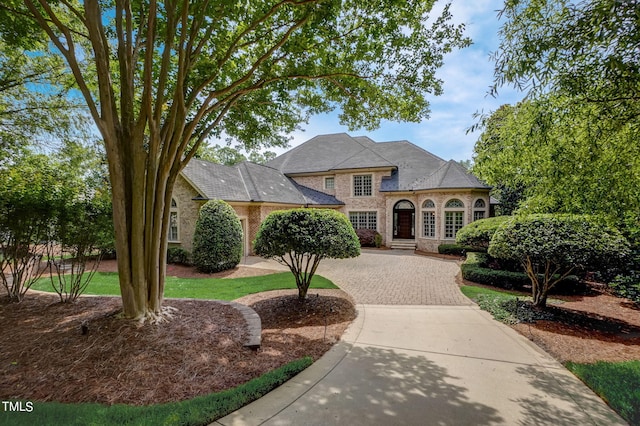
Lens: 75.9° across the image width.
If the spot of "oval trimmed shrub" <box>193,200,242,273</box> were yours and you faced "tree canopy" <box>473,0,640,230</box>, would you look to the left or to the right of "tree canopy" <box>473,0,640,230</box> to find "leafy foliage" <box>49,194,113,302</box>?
right

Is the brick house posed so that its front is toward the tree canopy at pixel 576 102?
yes

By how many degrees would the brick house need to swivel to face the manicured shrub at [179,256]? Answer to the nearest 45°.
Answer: approximately 45° to its right

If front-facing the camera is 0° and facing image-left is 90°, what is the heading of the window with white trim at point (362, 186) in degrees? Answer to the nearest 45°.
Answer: approximately 0°

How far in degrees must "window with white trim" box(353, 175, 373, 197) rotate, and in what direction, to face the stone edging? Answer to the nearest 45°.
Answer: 0° — it already faces it

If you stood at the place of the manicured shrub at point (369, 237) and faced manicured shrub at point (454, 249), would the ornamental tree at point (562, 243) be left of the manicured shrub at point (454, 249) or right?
right
